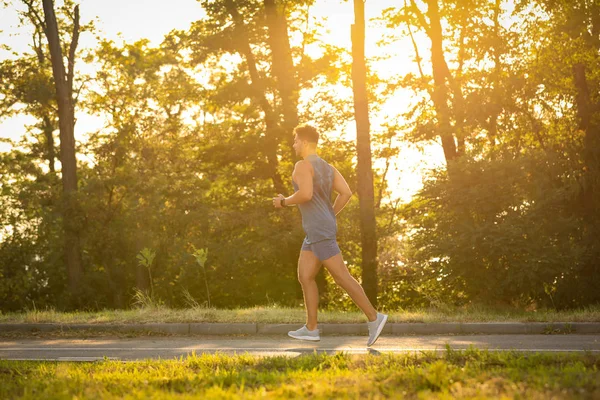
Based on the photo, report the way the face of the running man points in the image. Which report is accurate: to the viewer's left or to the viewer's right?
to the viewer's left

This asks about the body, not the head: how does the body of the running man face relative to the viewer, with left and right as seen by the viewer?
facing to the left of the viewer

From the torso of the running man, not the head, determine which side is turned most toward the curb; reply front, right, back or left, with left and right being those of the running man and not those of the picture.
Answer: right
